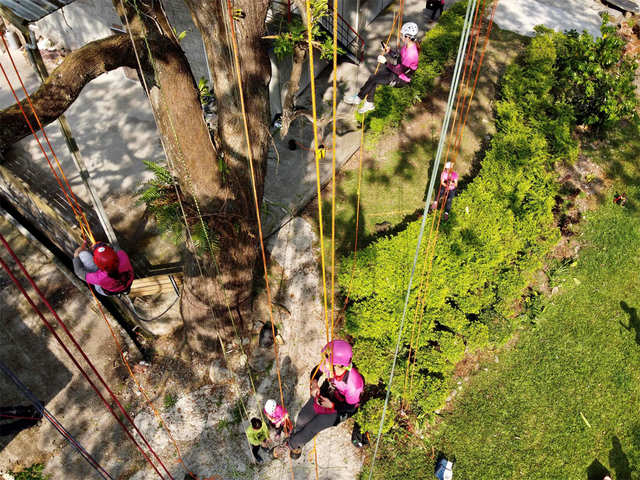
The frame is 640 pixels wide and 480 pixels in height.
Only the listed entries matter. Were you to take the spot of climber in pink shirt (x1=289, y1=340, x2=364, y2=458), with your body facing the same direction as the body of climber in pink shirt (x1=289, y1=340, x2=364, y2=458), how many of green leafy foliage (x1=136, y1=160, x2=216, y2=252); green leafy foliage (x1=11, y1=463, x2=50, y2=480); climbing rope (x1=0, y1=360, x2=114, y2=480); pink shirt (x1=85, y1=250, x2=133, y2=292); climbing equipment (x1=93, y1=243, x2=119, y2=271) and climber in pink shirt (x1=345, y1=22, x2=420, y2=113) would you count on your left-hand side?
0

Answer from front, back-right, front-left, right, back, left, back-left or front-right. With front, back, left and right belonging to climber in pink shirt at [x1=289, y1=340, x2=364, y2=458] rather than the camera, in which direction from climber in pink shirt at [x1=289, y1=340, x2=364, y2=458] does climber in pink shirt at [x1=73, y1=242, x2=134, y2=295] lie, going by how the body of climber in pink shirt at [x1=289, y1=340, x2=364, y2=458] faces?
front-right

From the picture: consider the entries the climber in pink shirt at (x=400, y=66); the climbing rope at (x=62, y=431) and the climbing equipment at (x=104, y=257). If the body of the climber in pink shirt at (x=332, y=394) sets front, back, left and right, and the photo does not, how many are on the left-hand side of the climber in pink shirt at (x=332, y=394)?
0

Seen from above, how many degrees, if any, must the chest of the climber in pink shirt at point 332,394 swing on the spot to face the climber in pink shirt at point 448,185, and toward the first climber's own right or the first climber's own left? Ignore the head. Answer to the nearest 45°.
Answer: approximately 135° to the first climber's own right

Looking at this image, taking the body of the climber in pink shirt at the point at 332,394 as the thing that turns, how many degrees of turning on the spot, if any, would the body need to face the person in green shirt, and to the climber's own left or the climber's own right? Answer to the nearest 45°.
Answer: approximately 45° to the climber's own right

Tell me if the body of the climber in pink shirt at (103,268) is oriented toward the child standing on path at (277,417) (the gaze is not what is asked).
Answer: no

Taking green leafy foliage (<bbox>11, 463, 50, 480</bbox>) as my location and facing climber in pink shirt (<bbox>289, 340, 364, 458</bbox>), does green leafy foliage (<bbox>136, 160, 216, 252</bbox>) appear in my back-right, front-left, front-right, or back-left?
front-left

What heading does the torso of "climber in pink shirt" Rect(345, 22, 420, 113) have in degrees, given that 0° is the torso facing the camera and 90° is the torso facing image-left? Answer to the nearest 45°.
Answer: approximately 90°

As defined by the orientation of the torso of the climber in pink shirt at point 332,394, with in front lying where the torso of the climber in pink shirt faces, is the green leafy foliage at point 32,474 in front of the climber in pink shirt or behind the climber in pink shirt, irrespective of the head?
in front

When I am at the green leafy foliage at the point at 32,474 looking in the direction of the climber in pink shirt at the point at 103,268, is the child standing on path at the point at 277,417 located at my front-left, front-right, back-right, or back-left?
front-right

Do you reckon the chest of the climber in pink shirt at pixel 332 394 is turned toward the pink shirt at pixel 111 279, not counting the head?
no

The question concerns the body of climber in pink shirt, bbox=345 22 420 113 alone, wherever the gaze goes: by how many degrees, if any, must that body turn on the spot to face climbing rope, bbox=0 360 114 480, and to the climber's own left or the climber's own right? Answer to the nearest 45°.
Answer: approximately 45° to the climber's own left

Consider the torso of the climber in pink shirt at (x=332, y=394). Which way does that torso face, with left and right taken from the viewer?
facing the viewer and to the left of the viewer
